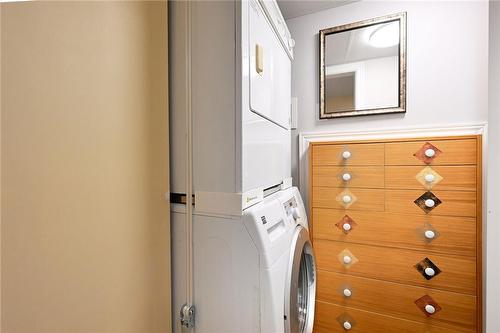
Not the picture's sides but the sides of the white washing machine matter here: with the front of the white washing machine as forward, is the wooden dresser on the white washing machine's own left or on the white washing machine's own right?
on the white washing machine's own left

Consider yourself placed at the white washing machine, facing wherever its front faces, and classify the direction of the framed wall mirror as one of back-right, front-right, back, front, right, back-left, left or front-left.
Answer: left

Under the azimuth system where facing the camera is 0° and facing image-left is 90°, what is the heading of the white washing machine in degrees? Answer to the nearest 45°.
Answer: approximately 315°
